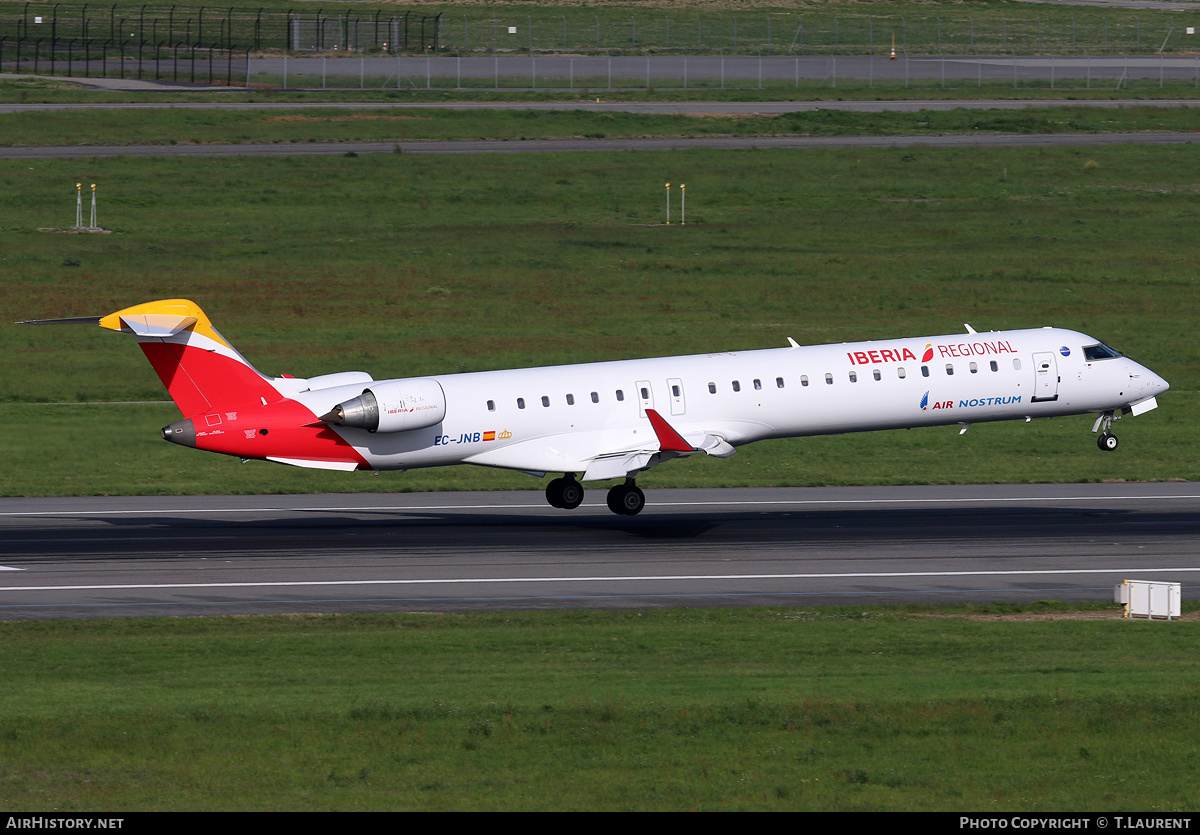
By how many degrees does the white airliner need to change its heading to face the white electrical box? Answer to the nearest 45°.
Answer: approximately 45° to its right

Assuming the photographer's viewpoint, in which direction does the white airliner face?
facing to the right of the viewer
